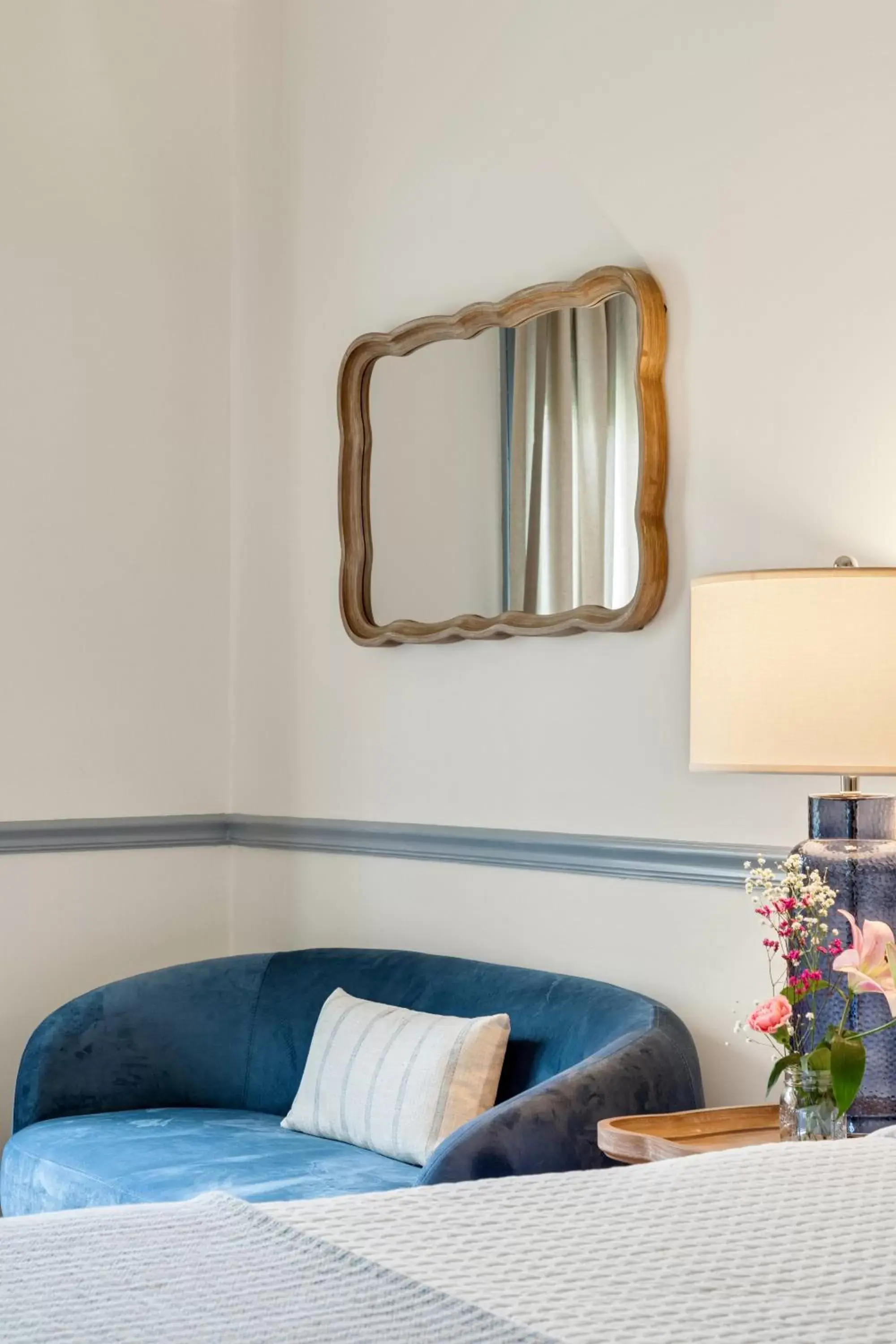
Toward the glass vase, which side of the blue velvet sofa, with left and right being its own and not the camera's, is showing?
left

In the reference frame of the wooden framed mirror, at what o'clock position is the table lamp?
The table lamp is roughly at 10 o'clock from the wooden framed mirror.

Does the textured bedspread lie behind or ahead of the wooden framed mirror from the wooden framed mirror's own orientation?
ahead

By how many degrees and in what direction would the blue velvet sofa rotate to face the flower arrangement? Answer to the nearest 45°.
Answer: approximately 90° to its left

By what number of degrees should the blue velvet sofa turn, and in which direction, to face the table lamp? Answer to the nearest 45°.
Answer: approximately 90° to its left

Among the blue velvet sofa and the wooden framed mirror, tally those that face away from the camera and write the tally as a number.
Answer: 0

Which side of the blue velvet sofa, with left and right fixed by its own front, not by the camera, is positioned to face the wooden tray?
left

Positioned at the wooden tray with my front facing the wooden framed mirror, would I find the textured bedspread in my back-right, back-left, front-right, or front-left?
back-left

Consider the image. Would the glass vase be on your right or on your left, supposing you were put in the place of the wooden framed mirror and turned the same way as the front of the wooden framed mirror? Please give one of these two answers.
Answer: on your left

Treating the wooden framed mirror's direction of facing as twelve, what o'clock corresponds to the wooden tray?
The wooden tray is roughly at 10 o'clock from the wooden framed mirror.
